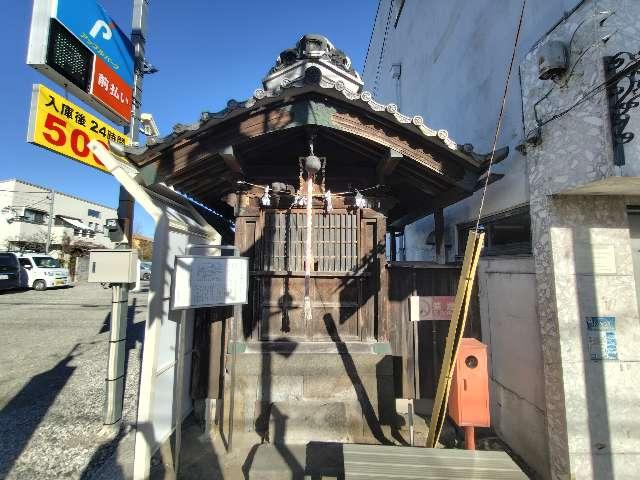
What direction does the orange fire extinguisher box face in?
toward the camera

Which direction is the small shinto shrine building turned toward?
toward the camera

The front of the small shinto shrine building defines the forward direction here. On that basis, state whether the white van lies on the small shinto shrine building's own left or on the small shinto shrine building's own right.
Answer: on the small shinto shrine building's own right

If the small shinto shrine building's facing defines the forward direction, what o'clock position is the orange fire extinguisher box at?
The orange fire extinguisher box is roughly at 10 o'clock from the small shinto shrine building.

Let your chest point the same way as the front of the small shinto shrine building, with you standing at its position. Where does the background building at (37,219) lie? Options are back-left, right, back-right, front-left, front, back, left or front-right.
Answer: back-right

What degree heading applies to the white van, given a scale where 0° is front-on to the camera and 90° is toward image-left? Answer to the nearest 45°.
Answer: approximately 315°

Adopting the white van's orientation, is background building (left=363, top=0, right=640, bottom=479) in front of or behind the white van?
in front

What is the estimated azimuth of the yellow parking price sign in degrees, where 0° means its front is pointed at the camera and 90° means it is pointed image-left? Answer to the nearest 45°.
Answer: approximately 315°
